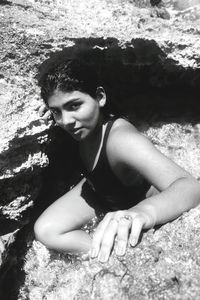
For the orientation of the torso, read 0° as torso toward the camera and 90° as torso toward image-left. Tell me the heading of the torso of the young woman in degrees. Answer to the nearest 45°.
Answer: approximately 45°
